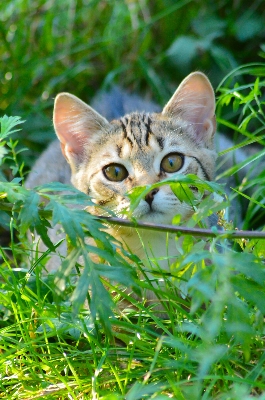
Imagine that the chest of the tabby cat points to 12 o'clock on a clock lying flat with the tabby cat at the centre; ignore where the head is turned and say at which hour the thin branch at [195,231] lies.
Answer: The thin branch is roughly at 12 o'clock from the tabby cat.

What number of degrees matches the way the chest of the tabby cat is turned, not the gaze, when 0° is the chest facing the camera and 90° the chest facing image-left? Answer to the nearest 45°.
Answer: approximately 0°
